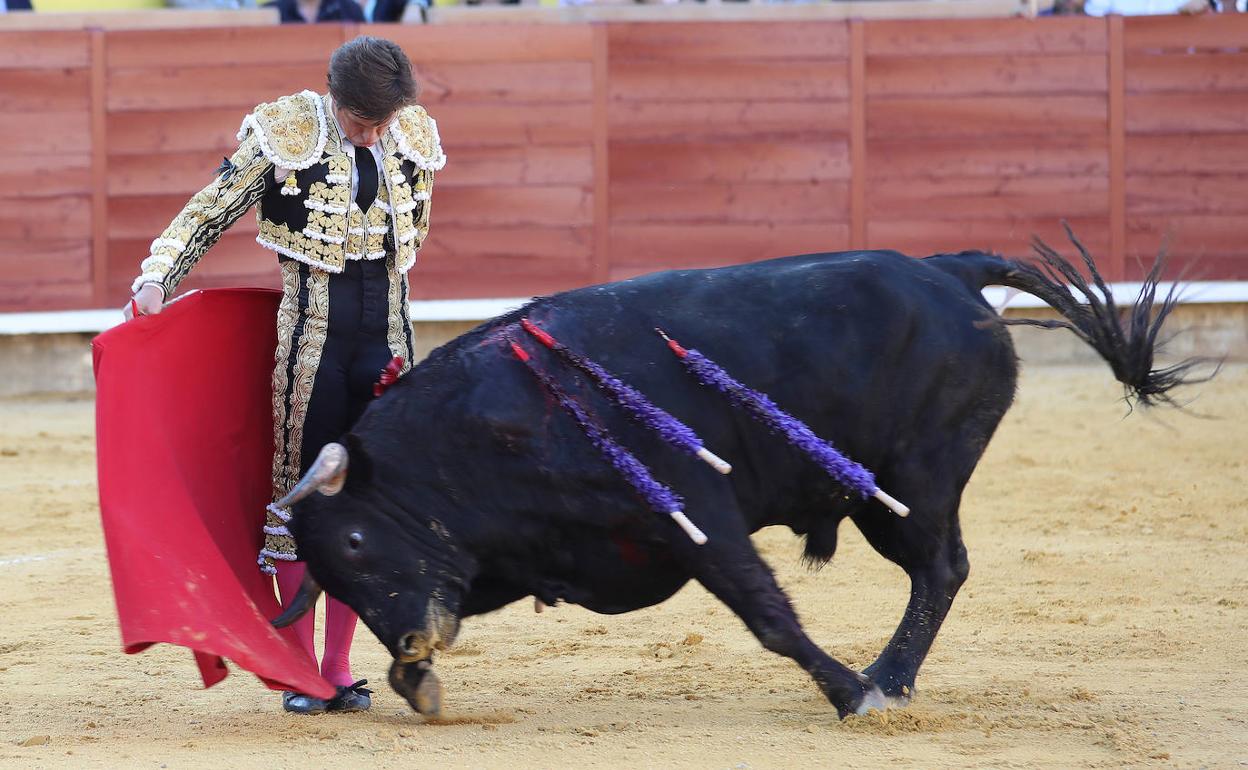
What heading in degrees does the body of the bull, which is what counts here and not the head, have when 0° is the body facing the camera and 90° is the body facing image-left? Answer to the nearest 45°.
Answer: approximately 90°

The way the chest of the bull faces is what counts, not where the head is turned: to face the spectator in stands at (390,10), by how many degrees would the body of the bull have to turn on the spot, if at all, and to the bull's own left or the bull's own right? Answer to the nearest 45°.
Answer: approximately 90° to the bull's own right

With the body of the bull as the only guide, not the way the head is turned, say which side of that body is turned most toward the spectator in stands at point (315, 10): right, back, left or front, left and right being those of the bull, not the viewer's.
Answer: right
